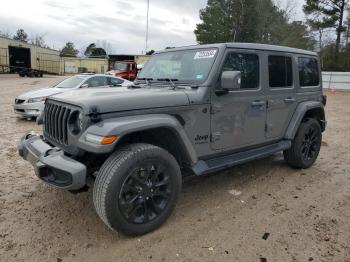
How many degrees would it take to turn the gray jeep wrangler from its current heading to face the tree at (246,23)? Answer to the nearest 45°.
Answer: approximately 135° to its right

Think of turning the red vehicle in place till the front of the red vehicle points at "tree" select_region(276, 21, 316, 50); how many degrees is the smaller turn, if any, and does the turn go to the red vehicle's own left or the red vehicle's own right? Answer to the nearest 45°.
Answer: approximately 180°

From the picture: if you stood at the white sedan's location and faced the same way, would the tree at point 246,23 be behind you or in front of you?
behind

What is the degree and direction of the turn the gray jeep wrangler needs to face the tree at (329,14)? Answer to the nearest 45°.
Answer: approximately 180°

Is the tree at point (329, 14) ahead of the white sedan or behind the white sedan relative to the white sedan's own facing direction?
behind

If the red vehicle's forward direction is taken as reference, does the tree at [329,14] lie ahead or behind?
behind

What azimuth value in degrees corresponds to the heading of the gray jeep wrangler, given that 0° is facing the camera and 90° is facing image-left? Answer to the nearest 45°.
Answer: approximately 45°

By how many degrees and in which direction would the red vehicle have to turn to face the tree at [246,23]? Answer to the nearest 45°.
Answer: approximately 180°

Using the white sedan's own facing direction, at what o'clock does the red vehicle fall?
The red vehicle is roughly at 5 o'clock from the white sedan.

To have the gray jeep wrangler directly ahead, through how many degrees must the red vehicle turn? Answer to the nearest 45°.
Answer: approximately 45° to its left
